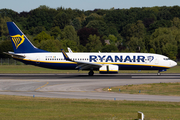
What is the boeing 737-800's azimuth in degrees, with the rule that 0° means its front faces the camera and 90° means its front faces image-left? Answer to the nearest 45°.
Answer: approximately 270°
